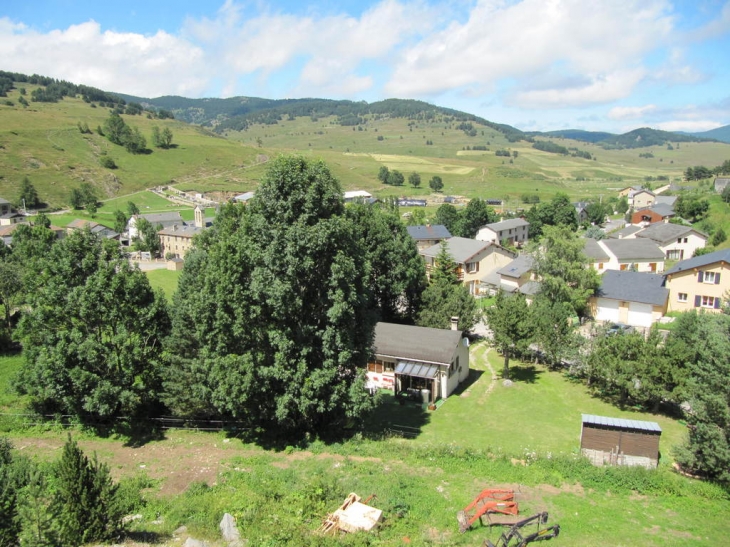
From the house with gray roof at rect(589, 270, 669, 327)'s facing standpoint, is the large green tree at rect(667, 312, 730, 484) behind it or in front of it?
in front

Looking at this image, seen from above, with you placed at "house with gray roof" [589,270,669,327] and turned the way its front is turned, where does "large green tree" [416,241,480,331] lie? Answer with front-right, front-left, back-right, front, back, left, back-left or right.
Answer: front-right

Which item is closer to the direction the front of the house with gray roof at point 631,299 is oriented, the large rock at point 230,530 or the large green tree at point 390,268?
the large rock

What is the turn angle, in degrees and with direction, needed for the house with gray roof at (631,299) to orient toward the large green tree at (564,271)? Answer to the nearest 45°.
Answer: approximately 45° to its right

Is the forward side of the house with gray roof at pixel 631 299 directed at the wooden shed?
yes

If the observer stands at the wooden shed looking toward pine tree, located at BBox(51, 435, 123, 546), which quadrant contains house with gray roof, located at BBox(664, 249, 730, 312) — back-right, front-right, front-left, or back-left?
back-right

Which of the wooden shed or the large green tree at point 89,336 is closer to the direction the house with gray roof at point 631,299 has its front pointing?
the wooden shed

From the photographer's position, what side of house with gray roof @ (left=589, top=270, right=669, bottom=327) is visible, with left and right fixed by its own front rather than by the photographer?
front

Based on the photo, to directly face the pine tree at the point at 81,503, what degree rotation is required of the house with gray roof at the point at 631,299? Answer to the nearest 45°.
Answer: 0° — it already faces it

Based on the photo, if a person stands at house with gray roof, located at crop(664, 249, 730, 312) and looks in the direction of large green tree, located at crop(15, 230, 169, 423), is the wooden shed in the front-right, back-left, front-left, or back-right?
front-left

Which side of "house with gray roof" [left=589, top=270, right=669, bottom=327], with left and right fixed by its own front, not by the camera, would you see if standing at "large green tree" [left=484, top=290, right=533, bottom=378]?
front

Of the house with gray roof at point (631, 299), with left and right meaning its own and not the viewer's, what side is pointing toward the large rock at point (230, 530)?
front

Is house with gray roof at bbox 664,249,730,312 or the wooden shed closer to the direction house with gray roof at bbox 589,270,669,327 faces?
the wooden shed

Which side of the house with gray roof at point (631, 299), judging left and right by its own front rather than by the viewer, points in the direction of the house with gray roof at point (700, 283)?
left

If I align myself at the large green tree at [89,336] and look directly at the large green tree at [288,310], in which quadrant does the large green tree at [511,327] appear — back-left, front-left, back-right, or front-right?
front-left
